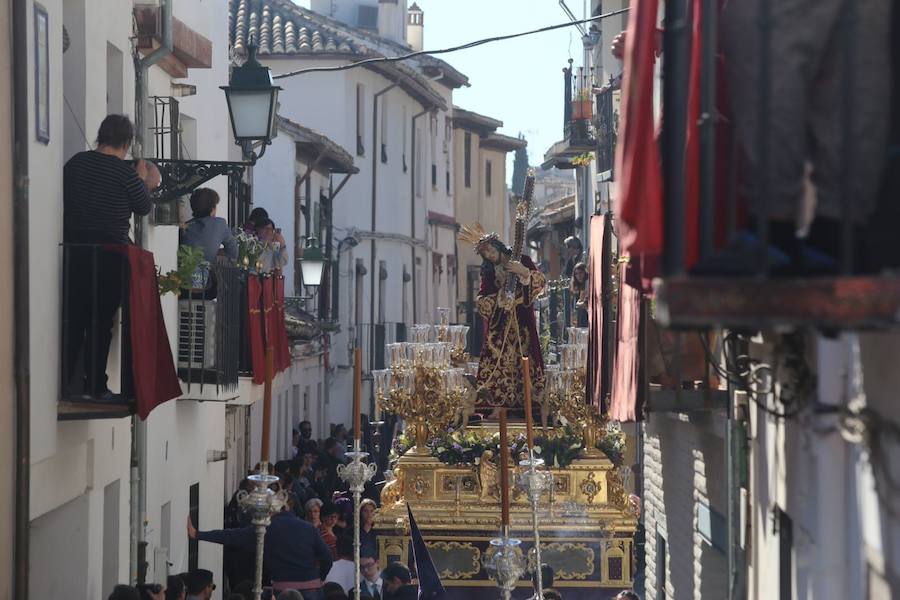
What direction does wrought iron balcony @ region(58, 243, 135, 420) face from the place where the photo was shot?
facing to the right of the viewer

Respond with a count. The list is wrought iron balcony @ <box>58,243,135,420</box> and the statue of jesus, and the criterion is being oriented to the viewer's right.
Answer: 1

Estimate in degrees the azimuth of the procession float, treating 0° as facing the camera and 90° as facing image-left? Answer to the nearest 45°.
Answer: approximately 0°

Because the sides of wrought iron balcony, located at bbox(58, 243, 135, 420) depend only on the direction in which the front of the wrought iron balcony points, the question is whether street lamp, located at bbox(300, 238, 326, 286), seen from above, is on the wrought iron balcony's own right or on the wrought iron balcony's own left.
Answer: on the wrought iron balcony's own left

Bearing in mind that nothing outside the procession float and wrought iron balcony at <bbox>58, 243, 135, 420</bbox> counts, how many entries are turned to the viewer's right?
1
